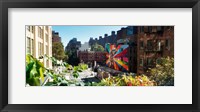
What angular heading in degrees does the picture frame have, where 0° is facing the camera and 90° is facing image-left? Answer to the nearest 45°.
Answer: approximately 0°
